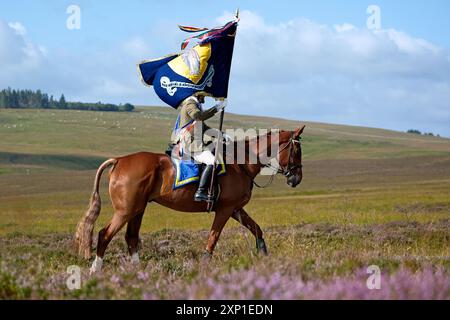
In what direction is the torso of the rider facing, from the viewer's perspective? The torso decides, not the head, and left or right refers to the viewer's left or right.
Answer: facing to the right of the viewer

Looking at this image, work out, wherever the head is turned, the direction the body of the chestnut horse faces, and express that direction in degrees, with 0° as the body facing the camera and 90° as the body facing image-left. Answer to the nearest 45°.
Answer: approximately 270°
